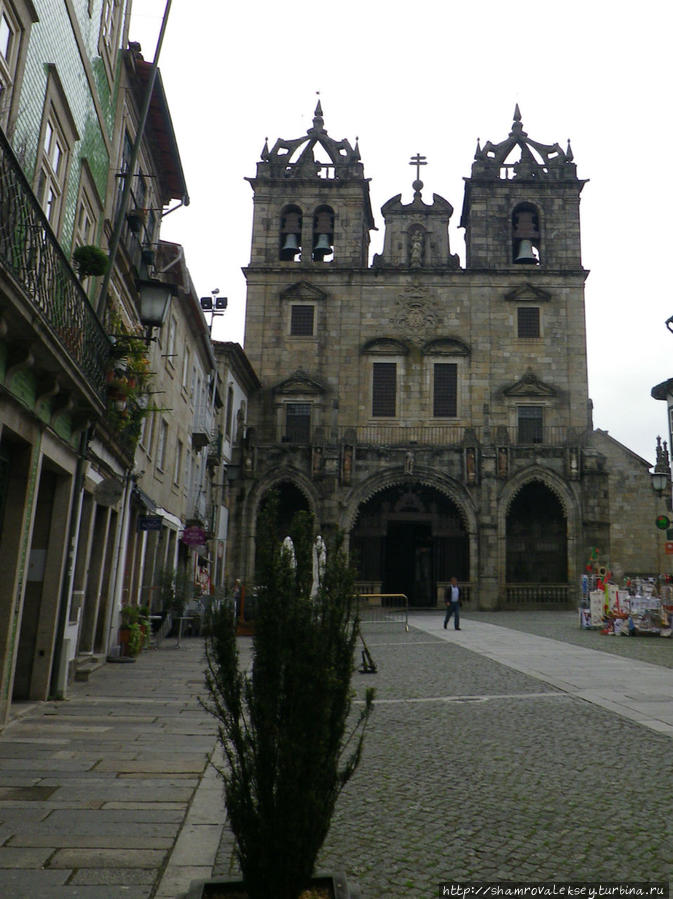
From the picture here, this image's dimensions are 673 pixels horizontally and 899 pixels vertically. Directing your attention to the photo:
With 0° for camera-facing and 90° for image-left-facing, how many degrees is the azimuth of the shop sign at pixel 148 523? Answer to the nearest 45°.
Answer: approximately 0°

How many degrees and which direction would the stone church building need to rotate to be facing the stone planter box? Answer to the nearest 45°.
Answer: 0° — it already faces it

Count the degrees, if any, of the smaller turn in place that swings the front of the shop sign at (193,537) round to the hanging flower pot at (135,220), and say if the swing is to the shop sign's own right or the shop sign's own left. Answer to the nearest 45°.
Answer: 0° — it already faces it

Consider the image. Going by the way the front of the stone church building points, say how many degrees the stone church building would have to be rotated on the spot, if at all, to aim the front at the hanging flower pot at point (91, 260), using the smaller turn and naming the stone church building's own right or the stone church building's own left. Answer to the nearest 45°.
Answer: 0° — it already faces it

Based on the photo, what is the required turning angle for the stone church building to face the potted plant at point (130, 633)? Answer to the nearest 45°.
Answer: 0° — it already faces it

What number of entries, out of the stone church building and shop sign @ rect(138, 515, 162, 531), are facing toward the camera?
2

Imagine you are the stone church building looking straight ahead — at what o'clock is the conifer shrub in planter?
The conifer shrub in planter is roughly at 12 o'clock from the stone church building.

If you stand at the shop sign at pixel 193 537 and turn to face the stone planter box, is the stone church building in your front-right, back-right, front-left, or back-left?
back-left

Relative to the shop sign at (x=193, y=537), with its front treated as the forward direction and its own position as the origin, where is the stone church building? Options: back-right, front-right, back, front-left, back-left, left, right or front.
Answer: back-left

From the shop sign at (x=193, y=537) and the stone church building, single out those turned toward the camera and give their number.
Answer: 2
